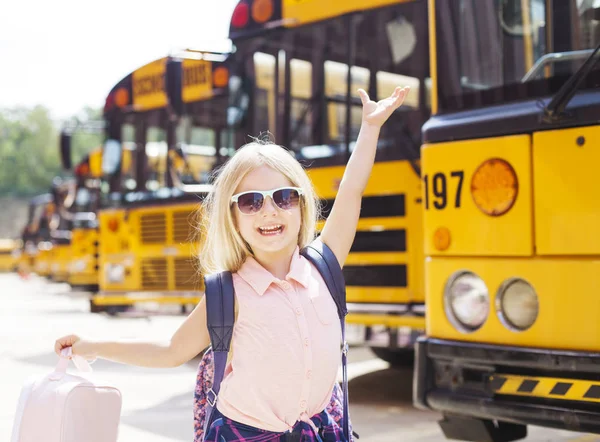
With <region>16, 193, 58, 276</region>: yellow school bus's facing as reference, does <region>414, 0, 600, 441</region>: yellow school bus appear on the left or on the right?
on its left

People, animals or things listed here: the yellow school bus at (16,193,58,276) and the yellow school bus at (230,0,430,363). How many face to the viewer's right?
0

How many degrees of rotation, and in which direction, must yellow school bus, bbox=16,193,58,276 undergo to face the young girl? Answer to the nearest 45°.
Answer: approximately 45° to its left

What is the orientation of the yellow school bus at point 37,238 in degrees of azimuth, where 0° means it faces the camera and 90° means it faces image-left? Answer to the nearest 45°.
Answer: approximately 45°

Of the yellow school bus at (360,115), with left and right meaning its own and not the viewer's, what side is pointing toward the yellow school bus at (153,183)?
right

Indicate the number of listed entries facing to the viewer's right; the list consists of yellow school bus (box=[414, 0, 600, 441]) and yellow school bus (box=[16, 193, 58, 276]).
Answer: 0

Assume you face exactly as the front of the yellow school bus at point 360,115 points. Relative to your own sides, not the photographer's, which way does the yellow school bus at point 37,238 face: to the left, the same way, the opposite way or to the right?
the same way

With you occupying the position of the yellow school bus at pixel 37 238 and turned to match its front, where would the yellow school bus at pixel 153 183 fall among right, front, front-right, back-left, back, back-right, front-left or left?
front-left

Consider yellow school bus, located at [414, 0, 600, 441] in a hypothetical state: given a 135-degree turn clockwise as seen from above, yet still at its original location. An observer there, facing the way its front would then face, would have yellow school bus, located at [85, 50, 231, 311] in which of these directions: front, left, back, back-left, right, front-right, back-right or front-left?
front-left

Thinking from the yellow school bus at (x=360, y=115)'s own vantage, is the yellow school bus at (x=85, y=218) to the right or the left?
on its right

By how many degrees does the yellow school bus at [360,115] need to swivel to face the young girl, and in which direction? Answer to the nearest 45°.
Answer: approximately 45° to its left

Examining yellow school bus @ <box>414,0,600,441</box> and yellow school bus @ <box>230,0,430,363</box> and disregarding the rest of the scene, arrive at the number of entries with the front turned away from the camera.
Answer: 0

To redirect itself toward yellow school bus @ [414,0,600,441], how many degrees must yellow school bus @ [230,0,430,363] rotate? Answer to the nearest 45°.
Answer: approximately 45° to its left

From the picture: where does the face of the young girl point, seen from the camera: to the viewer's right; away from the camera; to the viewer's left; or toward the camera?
toward the camera

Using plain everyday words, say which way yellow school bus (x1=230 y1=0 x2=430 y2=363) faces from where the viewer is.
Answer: facing the viewer and to the left of the viewer

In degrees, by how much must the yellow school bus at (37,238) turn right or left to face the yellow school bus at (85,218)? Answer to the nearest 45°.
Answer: approximately 45° to its left

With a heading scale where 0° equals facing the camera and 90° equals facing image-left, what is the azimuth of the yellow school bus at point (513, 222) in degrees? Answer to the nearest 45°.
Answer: approximately 45°
